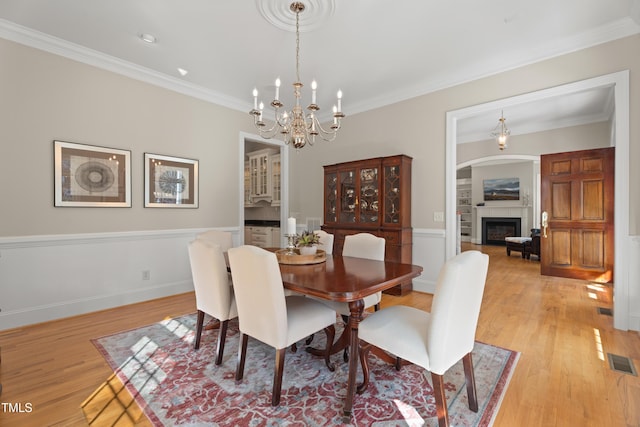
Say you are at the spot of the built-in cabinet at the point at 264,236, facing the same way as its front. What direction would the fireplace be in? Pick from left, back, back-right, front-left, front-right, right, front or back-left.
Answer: back-left

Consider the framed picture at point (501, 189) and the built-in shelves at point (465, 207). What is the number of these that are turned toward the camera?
2

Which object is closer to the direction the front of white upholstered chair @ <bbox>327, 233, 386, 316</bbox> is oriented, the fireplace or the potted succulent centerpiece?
the potted succulent centerpiece

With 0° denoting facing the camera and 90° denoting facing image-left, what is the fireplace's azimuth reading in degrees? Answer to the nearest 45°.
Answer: approximately 0°

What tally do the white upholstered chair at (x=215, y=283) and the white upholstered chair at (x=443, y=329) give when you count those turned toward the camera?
0

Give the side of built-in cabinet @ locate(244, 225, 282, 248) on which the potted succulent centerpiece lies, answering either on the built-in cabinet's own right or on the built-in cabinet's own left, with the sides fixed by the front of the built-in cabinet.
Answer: on the built-in cabinet's own left

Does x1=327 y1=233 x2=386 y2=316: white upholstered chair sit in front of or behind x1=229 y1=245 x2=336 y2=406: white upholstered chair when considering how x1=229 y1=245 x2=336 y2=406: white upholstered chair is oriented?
in front

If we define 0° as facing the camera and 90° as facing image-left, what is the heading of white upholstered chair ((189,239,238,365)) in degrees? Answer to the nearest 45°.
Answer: approximately 225°

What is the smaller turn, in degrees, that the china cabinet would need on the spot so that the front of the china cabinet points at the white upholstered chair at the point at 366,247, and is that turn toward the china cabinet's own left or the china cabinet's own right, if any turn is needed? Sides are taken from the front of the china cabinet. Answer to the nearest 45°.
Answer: approximately 45° to the china cabinet's own left

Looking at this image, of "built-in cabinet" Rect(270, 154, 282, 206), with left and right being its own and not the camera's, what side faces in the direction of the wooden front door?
left

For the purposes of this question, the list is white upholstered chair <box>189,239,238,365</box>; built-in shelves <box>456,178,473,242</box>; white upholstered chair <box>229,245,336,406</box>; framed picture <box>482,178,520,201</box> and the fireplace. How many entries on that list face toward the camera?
3

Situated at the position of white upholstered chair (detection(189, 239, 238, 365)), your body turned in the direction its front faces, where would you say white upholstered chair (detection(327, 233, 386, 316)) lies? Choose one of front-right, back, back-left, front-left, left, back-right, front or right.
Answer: front-right

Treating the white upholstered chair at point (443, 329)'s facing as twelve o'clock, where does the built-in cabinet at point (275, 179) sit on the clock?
The built-in cabinet is roughly at 12 o'clock from the white upholstered chair.
